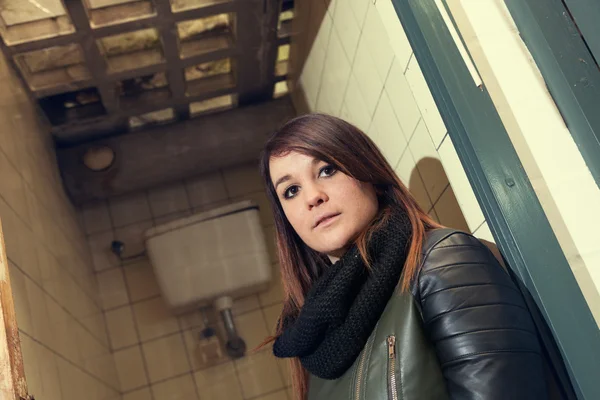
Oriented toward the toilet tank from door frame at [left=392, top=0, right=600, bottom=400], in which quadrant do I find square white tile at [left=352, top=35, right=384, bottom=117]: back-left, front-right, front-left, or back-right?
front-right

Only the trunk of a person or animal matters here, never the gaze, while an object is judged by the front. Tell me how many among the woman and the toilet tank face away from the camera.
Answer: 0

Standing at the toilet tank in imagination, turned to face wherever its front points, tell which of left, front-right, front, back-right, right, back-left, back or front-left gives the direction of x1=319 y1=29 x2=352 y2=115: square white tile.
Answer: front-left

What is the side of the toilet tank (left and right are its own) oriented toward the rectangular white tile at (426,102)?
front

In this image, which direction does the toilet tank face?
toward the camera

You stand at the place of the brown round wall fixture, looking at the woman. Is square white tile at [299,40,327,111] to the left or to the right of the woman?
left

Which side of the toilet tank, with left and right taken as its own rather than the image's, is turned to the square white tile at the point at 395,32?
front

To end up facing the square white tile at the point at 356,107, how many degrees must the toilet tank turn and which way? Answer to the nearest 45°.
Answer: approximately 45° to its left

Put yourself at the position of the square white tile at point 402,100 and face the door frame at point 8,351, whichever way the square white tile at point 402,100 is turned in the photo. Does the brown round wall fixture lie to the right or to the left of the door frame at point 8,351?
right

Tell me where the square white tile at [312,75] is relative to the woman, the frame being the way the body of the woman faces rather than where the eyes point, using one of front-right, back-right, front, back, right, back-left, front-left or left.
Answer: back-right

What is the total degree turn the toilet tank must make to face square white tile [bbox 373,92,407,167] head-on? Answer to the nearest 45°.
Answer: approximately 45° to its left

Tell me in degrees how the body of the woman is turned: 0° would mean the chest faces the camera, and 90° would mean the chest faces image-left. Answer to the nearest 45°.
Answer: approximately 45°

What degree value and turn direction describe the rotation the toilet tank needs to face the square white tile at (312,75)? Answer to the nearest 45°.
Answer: approximately 45° to its left
